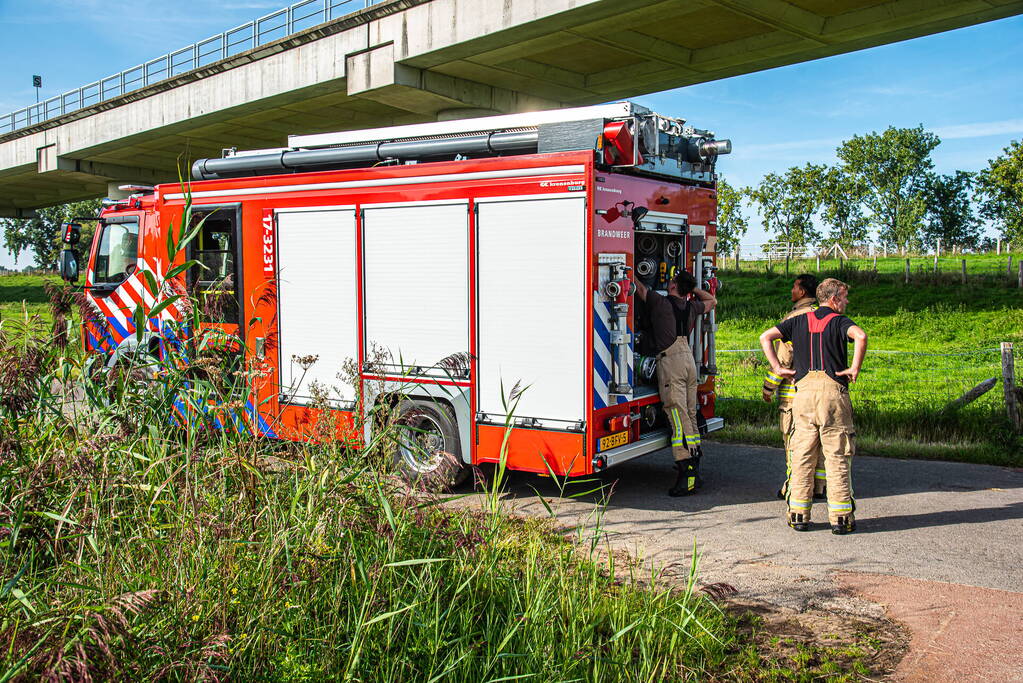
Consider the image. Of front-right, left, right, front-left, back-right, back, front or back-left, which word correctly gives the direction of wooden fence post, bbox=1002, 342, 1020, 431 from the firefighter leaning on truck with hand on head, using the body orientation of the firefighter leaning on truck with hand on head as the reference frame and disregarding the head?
right

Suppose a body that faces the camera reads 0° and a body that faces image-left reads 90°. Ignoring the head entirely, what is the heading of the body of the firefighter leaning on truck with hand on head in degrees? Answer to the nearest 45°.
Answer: approximately 135°

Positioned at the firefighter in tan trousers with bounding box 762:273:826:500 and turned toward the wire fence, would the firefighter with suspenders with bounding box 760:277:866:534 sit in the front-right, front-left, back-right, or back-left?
back-right

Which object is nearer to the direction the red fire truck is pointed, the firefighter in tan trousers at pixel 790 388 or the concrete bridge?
the concrete bridge

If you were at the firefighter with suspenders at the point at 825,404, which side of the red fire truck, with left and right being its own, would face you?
back

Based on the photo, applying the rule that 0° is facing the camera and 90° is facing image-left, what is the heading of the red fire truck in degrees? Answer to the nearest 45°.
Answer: approximately 135°

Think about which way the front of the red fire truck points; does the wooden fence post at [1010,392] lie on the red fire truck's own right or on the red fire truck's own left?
on the red fire truck's own right

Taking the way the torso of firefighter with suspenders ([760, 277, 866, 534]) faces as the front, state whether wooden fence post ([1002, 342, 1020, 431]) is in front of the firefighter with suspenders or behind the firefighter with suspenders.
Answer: in front

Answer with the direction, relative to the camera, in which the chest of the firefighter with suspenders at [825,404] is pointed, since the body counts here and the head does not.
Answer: away from the camera
